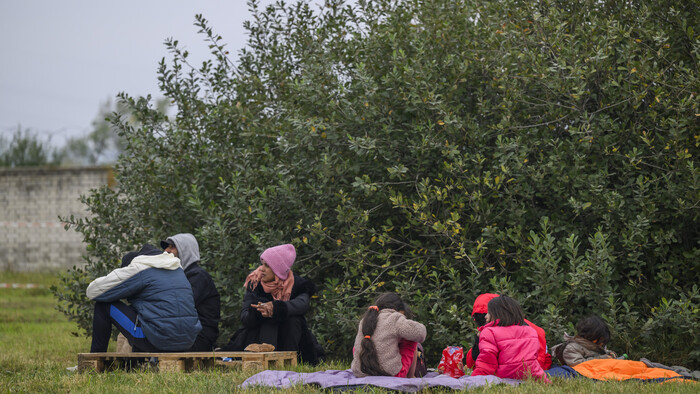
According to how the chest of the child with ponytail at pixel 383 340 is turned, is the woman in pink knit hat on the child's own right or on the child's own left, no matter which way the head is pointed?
on the child's own left

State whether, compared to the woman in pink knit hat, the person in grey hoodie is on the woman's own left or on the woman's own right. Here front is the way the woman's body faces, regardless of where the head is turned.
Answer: on the woman's own right

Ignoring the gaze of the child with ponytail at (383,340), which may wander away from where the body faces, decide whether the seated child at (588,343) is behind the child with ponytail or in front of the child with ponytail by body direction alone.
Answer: in front

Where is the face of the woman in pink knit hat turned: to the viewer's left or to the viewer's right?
to the viewer's left

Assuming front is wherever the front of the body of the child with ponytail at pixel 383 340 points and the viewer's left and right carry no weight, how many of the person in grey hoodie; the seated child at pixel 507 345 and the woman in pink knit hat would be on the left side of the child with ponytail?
2

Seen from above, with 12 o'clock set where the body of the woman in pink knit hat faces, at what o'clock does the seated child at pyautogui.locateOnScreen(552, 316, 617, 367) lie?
The seated child is roughly at 8 o'clock from the woman in pink knit hat.

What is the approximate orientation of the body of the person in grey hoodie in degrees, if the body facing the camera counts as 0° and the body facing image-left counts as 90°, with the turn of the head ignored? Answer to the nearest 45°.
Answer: approximately 90°

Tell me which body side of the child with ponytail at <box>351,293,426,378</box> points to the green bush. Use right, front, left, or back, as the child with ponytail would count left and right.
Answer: front

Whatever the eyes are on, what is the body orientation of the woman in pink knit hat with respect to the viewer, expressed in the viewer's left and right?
facing the viewer and to the left of the viewer

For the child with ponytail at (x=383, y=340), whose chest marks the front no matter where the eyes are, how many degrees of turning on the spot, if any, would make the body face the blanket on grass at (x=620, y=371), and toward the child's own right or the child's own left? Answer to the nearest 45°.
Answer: approximately 45° to the child's own right

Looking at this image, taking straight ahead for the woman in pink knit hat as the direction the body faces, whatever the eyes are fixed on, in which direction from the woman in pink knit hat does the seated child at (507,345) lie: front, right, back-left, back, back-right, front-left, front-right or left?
left

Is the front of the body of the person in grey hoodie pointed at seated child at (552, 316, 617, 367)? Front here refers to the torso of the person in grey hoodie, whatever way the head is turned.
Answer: no

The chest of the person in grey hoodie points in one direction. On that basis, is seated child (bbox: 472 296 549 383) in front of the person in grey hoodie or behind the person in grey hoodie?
behind

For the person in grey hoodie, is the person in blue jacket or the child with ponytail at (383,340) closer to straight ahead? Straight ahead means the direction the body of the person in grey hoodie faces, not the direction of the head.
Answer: the person in blue jacket

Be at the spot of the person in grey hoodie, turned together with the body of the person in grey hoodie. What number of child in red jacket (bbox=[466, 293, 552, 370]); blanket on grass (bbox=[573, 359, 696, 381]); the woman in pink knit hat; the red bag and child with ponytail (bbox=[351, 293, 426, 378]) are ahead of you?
0

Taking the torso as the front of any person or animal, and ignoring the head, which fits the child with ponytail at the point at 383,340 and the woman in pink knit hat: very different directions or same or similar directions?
very different directions
